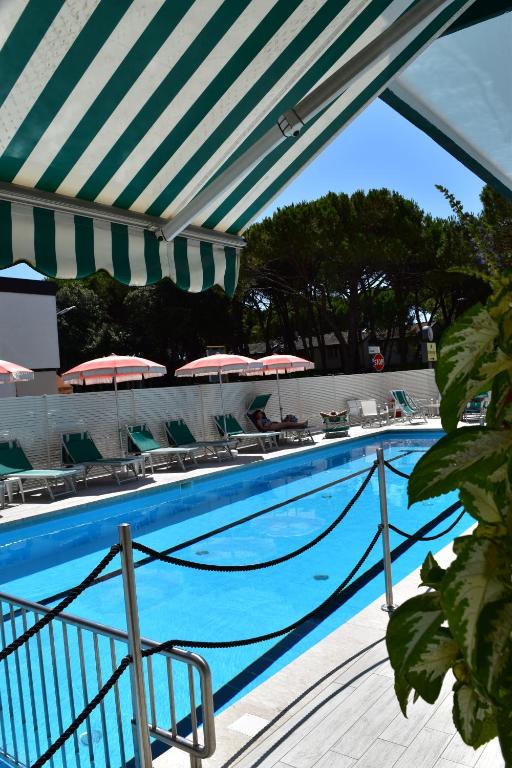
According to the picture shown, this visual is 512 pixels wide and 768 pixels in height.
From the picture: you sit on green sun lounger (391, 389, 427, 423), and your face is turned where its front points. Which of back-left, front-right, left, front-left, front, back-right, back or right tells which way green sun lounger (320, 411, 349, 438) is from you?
right

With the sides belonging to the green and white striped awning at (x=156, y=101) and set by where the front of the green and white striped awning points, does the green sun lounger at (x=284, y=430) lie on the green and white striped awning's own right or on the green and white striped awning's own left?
on the green and white striped awning's own right

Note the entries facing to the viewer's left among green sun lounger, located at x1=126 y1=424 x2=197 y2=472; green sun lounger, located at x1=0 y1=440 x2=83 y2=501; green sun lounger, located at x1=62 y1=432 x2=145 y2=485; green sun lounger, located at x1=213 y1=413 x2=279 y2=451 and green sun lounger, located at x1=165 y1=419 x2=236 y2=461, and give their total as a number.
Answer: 0

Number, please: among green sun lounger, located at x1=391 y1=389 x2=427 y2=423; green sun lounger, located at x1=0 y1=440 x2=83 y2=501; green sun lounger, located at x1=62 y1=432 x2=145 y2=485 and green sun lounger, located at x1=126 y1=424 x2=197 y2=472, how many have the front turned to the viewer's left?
0

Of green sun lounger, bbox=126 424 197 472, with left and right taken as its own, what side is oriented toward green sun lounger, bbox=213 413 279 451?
left

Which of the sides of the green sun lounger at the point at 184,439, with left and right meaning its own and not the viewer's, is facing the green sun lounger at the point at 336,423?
left

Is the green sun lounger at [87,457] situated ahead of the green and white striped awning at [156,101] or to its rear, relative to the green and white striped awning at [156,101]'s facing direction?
ahead

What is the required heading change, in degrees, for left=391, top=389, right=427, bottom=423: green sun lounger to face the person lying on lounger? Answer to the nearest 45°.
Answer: approximately 90° to its right

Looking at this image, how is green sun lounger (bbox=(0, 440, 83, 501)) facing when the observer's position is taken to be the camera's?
facing the viewer and to the right of the viewer
